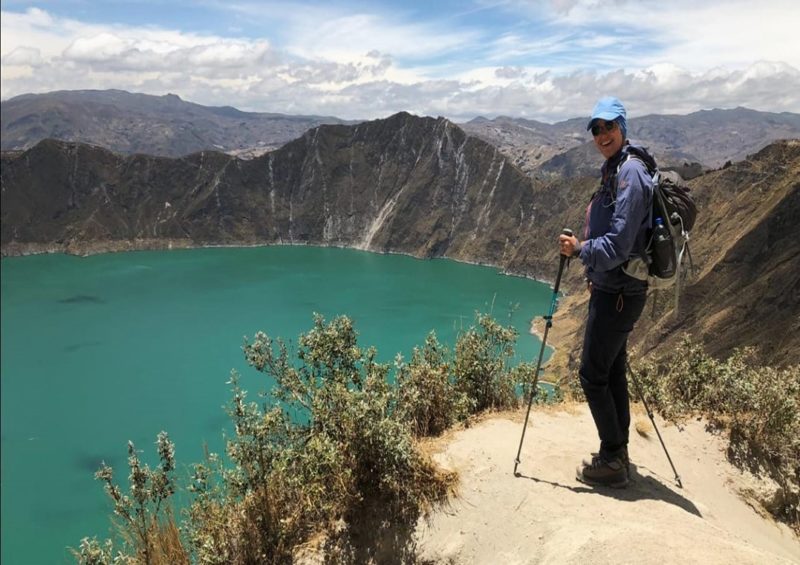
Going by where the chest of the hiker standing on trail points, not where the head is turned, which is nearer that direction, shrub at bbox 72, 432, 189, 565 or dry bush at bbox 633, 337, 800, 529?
the shrub

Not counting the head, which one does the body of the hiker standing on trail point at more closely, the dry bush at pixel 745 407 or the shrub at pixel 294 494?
the shrub

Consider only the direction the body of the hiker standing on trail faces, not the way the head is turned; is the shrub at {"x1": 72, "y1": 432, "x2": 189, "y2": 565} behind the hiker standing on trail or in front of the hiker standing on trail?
in front

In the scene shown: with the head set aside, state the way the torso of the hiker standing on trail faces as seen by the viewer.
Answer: to the viewer's left

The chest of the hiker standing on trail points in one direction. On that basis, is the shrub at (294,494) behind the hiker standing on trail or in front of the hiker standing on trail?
in front
